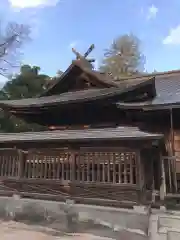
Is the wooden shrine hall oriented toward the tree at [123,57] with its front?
no

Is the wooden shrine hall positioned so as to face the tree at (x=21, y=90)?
no

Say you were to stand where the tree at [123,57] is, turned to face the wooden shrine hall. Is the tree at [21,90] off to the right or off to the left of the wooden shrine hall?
right
